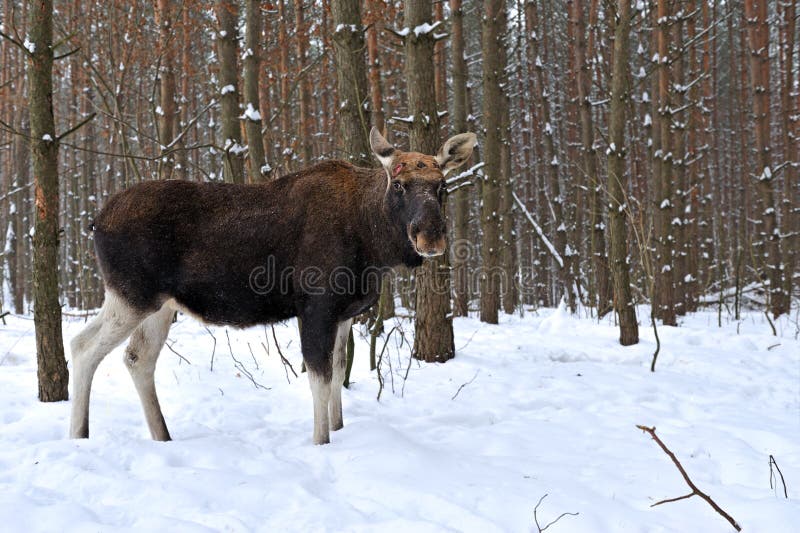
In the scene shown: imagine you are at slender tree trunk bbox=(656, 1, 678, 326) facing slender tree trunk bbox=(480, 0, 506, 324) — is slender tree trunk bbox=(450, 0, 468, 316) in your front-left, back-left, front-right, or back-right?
front-right

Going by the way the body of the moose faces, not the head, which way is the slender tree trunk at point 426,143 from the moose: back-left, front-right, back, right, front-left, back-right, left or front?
front-left

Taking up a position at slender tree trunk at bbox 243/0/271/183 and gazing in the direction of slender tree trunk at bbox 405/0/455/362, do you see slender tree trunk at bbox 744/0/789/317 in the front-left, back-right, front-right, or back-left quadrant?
front-left

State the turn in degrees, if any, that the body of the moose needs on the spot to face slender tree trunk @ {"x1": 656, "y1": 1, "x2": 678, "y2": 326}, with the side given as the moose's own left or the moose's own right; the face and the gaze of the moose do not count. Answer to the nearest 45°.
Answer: approximately 45° to the moose's own left

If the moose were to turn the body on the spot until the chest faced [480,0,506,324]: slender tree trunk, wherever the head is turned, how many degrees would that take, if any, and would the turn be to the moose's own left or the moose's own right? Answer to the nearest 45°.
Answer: approximately 45° to the moose's own left

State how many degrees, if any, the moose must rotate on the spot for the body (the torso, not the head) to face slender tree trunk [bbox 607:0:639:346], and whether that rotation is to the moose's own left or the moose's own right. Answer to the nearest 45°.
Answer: approximately 45° to the moose's own left

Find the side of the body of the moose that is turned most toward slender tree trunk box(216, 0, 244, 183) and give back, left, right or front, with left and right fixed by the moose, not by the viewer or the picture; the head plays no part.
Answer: left

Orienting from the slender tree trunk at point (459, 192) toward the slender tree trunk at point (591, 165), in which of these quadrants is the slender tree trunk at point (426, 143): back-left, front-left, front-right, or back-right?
back-right

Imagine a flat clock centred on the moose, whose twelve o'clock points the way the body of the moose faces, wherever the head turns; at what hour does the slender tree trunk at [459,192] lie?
The slender tree trunk is roughly at 10 o'clock from the moose.

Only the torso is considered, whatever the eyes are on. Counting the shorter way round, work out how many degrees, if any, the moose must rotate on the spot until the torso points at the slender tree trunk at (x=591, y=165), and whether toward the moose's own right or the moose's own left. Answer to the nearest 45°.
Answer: approximately 45° to the moose's own left

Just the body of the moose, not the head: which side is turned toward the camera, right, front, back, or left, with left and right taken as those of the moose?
right

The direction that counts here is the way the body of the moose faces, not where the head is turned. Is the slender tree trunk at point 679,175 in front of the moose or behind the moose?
in front

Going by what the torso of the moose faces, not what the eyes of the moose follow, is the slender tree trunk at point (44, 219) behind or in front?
behind

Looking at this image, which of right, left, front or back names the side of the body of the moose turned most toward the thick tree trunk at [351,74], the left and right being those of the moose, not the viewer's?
left
